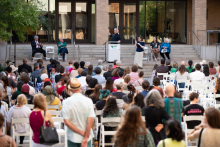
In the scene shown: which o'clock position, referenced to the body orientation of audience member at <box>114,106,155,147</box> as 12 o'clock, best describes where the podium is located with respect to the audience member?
The podium is roughly at 12 o'clock from the audience member.

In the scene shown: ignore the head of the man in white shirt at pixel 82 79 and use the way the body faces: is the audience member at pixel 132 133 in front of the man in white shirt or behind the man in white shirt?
behind

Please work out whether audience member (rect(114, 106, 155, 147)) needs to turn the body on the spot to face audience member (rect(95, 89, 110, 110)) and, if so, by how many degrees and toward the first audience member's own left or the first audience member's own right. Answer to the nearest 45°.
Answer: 0° — they already face them

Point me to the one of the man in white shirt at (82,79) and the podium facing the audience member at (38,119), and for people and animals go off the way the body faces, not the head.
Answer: the podium

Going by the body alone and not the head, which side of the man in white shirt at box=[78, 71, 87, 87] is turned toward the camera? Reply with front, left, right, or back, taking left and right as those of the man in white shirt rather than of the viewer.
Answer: back

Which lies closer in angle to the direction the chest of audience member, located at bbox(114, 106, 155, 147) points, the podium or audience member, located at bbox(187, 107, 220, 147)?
the podium

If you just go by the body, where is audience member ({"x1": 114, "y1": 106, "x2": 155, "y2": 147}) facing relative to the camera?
away from the camera

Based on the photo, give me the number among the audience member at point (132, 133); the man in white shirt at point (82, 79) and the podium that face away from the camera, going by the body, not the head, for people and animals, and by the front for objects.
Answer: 2

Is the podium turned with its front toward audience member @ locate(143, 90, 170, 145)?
yes

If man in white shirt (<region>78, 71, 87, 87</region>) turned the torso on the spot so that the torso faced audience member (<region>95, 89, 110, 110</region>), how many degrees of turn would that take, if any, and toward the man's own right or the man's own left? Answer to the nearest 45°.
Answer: approximately 180°

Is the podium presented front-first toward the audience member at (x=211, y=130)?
yes

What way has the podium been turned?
toward the camera

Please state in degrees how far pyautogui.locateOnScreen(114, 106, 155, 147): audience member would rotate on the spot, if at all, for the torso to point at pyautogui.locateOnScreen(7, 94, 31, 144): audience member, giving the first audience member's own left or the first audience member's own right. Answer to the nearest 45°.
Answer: approximately 45° to the first audience member's own left

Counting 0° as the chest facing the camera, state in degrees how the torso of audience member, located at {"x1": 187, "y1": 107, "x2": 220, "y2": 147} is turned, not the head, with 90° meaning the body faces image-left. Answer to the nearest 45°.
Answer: approximately 135°

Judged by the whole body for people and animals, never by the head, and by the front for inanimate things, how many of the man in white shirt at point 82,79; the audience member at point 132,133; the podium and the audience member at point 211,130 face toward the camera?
1

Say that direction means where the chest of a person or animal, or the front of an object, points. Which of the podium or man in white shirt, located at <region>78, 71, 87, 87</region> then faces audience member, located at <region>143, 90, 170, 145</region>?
the podium

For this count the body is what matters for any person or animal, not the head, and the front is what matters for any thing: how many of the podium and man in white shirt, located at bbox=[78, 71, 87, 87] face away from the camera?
1

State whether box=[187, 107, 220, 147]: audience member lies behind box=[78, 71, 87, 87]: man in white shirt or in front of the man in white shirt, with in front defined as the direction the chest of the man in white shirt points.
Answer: behind

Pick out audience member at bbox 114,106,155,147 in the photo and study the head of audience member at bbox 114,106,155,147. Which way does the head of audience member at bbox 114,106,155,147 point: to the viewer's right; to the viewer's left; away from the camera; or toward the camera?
away from the camera
